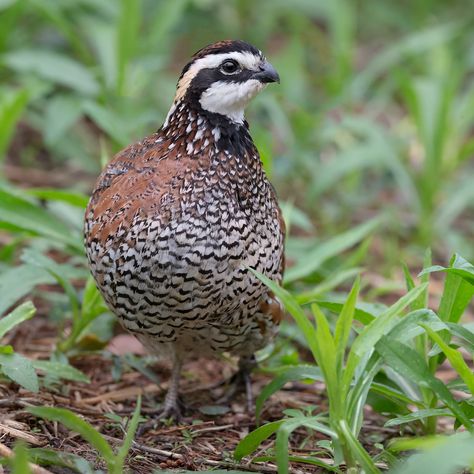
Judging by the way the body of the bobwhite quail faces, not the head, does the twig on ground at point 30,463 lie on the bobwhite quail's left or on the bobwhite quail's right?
on the bobwhite quail's right

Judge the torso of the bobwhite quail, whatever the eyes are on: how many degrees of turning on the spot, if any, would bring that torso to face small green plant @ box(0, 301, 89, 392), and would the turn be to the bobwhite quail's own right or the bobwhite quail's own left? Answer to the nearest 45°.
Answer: approximately 135° to the bobwhite quail's own right

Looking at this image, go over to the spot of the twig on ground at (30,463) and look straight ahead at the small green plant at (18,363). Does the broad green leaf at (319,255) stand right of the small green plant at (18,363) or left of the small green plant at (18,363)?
right

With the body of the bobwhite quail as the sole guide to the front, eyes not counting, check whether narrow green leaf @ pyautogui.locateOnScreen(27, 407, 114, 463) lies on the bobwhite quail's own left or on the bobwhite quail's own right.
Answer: on the bobwhite quail's own right

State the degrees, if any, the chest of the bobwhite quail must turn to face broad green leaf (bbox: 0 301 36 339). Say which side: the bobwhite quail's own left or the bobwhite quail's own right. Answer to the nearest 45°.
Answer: approximately 135° to the bobwhite quail's own right

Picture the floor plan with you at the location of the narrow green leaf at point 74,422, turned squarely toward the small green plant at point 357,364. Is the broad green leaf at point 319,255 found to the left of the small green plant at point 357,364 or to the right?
left

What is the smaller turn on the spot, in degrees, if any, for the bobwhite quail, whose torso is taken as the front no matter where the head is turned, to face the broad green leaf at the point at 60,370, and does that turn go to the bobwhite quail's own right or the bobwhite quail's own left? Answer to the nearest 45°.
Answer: approximately 135° to the bobwhite quail's own right

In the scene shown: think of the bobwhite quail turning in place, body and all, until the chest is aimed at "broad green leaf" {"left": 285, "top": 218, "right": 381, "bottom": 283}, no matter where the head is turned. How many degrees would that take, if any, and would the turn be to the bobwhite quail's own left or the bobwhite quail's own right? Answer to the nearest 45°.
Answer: approximately 90° to the bobwhite quail's own left

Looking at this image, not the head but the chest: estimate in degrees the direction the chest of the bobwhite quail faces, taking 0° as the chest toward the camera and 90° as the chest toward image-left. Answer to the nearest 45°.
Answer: approximately 315°

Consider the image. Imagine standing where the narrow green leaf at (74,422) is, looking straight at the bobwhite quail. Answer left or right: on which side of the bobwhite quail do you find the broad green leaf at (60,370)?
left

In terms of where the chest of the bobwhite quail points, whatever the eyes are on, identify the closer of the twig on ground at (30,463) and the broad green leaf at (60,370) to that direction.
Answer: the twig on ground
